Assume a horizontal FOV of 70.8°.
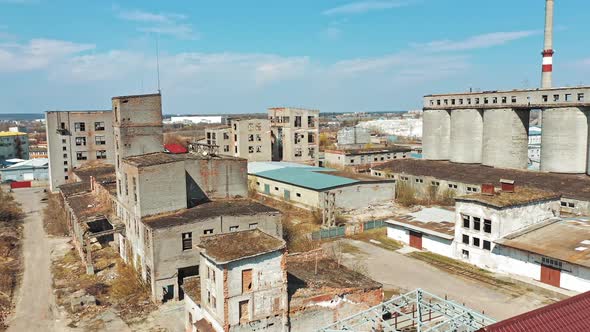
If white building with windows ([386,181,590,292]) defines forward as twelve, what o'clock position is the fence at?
The fence is roughly at 2 o'clock from the white building with windows.

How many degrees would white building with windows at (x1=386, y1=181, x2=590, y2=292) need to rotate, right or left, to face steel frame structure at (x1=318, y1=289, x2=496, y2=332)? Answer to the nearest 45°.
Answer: approximately 45° to its left

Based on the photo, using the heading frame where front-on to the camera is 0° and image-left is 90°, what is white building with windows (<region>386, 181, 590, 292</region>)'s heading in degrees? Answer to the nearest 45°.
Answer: approximately 45°
